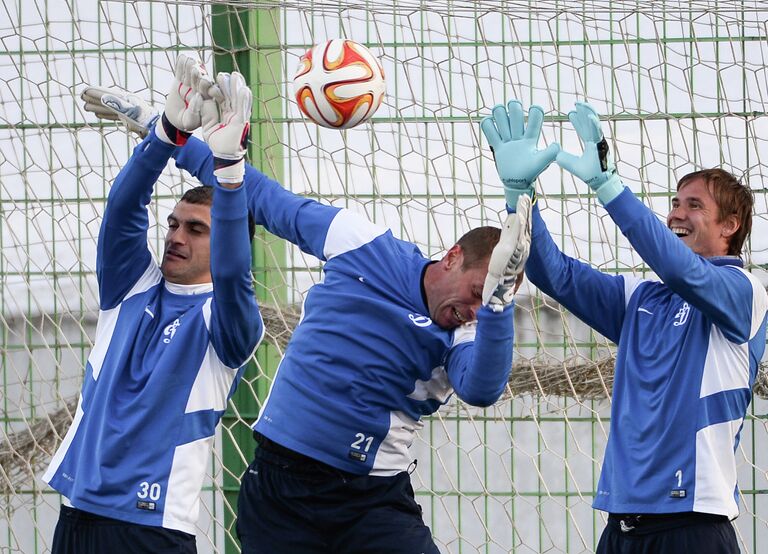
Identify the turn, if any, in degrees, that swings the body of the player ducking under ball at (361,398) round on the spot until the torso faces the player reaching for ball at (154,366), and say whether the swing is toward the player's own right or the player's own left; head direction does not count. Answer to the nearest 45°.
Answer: approximately 90° to the player's own right

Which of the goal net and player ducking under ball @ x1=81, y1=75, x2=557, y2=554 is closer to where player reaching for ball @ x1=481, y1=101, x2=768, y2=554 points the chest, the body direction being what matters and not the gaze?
the player ducking under ball

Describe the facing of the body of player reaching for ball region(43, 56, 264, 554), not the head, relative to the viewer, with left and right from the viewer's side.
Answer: facing the viewer and to the left of the viewer

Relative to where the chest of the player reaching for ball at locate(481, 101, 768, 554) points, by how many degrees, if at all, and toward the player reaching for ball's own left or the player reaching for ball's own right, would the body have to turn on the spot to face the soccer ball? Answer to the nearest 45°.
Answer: approximately 45° to the player reaching for ball's own right

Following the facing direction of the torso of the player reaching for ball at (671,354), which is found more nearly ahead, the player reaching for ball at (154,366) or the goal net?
the player reaching for ball

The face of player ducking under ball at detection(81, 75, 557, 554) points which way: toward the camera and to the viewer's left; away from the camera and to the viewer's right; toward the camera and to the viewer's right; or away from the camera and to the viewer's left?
toward the camera and to the viewer's right

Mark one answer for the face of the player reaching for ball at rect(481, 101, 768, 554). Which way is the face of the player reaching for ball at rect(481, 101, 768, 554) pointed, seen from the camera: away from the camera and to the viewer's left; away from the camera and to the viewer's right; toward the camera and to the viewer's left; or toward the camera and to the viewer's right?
toward the camera and to the viewer's left

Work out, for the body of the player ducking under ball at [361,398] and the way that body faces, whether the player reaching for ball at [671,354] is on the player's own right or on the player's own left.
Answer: on the player's own left

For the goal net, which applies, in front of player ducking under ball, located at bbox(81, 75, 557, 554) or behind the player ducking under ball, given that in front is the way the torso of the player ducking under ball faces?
behind

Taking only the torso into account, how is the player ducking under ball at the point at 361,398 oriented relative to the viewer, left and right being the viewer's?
facing the viewer

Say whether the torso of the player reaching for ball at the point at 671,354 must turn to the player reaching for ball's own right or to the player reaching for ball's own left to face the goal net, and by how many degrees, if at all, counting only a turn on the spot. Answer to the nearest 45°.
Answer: approximately 90° to the player reaching for ball's own right
